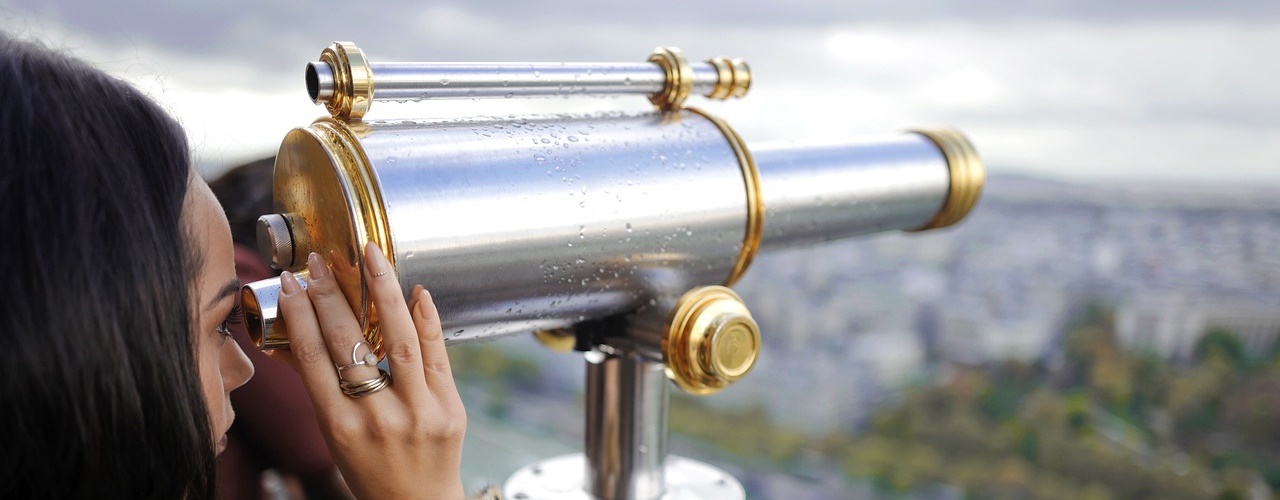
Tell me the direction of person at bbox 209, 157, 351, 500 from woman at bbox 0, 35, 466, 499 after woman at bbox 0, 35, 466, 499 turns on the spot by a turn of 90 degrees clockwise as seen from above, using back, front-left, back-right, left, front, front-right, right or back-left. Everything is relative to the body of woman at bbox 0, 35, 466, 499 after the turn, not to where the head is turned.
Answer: back-left

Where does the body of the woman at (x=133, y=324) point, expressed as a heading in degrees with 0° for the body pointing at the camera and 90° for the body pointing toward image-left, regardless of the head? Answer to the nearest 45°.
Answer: approximately 225°

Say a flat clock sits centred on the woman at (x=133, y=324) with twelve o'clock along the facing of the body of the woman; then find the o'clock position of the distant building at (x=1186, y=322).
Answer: The distant building is roughly at 1 o'clock from the woman.

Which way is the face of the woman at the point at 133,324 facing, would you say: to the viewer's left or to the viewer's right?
to the viewer's right

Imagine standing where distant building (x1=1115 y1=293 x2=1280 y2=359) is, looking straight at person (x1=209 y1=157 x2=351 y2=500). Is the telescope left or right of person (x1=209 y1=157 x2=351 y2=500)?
left
